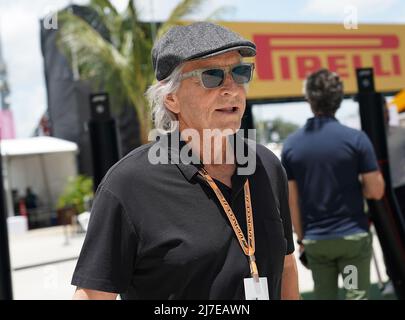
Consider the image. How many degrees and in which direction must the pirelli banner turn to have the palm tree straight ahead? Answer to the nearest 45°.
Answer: approximately 45° to its right

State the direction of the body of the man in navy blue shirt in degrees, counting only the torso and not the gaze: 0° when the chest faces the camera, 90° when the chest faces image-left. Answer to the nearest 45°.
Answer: approximately 180°

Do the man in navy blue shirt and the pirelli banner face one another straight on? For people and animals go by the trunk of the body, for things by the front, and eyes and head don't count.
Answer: yes

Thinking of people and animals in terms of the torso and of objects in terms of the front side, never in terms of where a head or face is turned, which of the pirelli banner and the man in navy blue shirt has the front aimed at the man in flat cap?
the pirelli banner

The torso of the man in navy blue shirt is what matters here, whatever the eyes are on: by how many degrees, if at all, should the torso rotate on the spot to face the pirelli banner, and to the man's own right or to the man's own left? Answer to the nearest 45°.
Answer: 0° — they already face it

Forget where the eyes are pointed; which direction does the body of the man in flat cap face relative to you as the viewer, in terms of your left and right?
facing the viewer and to the right of the viewer

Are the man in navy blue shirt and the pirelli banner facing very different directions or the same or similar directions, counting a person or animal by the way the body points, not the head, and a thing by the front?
very different directions

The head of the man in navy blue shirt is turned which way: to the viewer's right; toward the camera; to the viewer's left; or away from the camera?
away from the camera

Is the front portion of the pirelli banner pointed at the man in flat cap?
yes

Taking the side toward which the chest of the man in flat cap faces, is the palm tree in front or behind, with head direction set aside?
behind

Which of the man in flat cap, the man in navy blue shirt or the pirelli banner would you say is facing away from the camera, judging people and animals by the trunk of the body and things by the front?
the man in navy blue shirt

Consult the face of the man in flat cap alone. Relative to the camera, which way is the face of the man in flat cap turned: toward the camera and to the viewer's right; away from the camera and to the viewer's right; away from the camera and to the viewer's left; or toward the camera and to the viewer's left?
toward the camera and to the viewer's right
